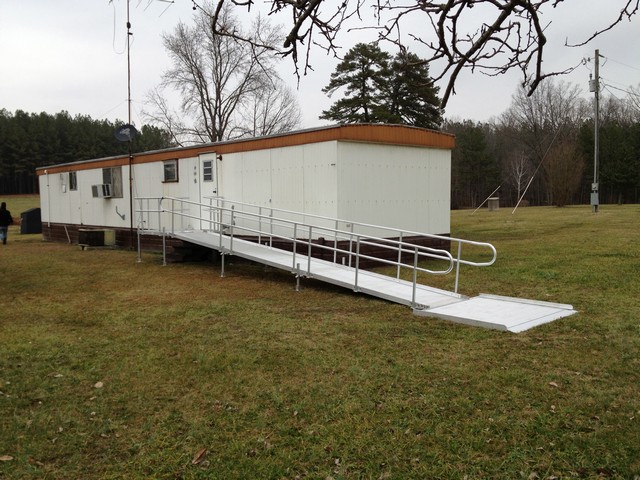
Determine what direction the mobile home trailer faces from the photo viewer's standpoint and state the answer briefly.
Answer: facing the viewer and to the left of the viewer

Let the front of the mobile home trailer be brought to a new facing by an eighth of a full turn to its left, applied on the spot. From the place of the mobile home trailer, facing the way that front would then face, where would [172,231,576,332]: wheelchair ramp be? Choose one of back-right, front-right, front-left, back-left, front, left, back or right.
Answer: front
